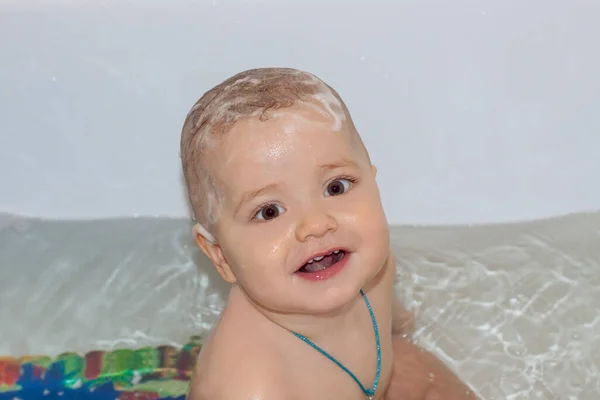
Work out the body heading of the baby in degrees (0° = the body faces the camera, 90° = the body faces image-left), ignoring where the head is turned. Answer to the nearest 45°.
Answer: approximately 315°
